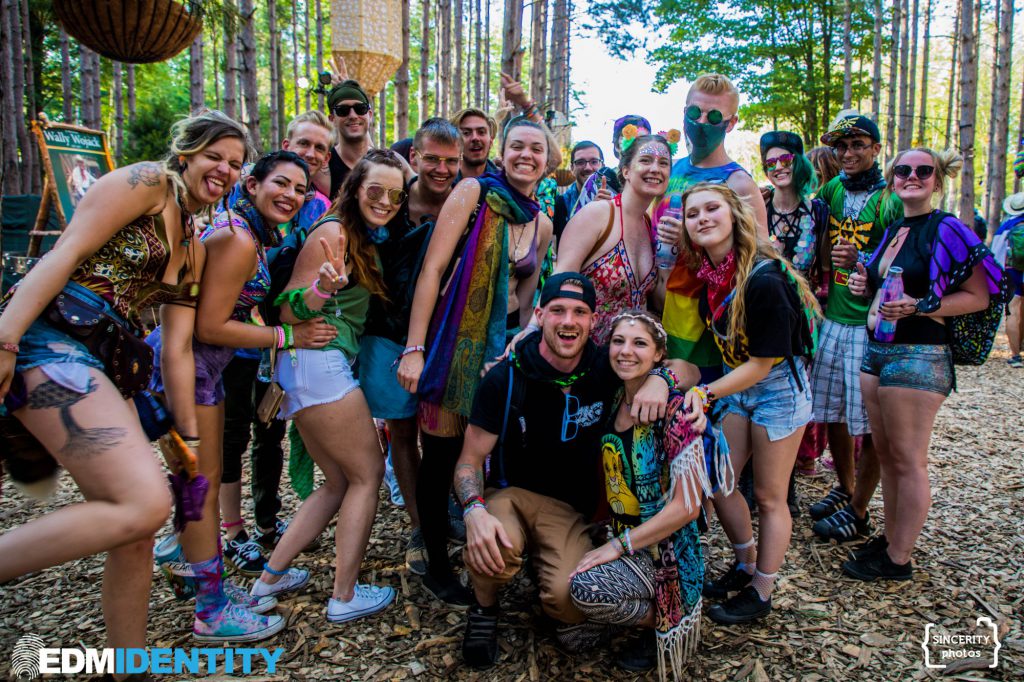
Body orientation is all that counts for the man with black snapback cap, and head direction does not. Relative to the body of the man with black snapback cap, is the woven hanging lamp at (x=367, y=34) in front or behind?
behind

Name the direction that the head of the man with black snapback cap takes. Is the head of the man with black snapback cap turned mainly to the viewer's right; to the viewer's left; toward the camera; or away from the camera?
toward the camera

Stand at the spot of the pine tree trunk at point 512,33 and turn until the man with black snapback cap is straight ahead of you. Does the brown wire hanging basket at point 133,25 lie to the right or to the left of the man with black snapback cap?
right

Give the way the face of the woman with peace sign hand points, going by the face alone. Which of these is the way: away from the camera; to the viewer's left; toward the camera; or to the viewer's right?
toward the camera

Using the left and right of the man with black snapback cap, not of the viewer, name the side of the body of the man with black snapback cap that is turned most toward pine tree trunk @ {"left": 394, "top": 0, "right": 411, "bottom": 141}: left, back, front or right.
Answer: back

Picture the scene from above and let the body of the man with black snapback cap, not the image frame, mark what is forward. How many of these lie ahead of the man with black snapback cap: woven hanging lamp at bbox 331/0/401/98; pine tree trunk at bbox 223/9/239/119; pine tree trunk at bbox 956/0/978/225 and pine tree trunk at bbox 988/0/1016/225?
0

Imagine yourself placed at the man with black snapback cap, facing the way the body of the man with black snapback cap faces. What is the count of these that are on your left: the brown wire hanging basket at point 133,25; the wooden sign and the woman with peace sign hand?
0

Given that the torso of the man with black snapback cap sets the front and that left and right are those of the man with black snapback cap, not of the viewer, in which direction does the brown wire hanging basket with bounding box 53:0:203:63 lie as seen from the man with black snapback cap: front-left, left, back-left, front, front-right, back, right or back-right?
back-right

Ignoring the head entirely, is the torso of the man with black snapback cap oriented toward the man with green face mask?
no

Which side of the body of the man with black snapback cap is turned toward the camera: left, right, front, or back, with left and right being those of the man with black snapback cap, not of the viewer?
front

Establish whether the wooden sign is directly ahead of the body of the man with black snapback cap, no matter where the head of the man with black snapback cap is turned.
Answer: no

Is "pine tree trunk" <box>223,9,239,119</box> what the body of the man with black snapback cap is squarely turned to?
no
